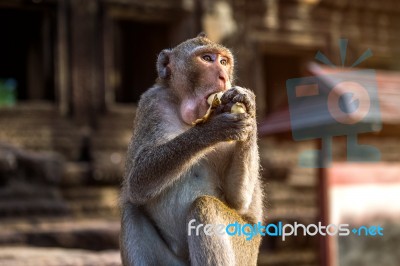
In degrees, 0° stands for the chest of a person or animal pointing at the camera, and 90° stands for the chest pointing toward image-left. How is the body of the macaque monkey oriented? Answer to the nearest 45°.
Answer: approximately 315°
